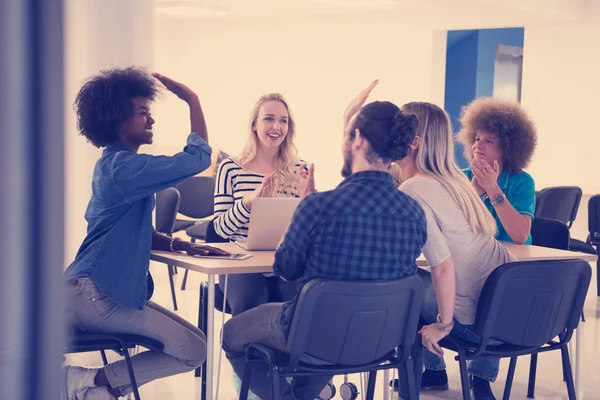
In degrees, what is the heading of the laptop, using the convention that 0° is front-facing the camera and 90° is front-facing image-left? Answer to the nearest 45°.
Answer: approximately 135°

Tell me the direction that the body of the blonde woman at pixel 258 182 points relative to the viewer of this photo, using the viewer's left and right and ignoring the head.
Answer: facing the viewer and to the right of the viewer

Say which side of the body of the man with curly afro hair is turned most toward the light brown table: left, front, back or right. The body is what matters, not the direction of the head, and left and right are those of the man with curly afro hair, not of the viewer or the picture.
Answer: front

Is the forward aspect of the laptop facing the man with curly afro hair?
no

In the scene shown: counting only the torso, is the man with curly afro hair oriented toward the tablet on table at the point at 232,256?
yes

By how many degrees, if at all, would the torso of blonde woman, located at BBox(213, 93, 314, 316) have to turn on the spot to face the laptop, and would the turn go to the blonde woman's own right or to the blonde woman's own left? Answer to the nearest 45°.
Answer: approximately 45° to the blonde woman's own right

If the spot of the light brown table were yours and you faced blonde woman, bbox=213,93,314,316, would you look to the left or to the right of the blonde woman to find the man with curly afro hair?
right

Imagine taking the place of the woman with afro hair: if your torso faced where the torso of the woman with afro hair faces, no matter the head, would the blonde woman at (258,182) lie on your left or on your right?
on your left

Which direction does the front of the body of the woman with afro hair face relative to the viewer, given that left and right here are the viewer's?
facing to the right of the viewer

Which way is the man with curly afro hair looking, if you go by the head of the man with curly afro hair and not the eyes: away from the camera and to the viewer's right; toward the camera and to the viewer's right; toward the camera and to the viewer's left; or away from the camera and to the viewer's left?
toward the camera and to the viewer's left

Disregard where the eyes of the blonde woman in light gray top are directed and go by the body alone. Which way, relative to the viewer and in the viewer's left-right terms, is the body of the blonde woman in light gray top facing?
facing away from the viewer and to the left of the viewer

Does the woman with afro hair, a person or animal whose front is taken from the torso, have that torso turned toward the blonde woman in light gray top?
yes

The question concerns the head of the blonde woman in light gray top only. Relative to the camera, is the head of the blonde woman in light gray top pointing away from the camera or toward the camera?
away from the camera

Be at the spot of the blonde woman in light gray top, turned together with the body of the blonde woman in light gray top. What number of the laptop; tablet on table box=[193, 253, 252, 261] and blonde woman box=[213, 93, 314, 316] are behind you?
0

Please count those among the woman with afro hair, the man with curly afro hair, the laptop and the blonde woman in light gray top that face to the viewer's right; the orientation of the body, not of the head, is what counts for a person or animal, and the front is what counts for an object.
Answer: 1
